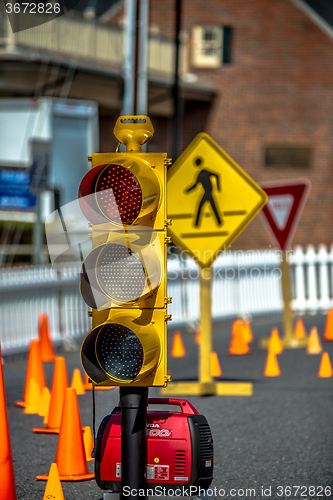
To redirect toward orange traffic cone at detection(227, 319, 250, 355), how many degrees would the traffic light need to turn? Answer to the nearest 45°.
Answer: approximately 135° to its right

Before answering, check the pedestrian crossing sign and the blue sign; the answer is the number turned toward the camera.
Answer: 2

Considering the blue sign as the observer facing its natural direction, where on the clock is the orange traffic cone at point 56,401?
The orange traffic cone is roughly at 12 o'clock from the blue sign.

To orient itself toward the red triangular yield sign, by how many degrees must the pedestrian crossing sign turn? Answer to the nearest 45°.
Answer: approximately 180°

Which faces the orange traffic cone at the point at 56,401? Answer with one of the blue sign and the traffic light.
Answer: the blue sign

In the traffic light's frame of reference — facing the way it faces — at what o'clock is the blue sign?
The blue sign is roughly at 4 o'clock from the traffic light.

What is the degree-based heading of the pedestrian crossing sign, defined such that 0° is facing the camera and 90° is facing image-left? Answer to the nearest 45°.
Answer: approximately 0°

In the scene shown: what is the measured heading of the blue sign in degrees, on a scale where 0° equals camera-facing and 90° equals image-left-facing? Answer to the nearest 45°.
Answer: approximately 0°

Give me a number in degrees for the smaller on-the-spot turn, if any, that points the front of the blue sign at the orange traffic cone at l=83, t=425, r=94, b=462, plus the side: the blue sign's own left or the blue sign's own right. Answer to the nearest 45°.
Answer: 0° — it already faces it

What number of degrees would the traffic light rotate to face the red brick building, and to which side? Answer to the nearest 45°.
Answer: approximately 135° to its right

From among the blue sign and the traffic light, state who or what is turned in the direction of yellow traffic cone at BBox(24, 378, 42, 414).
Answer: the blue sign

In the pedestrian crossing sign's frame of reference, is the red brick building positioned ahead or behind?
behind

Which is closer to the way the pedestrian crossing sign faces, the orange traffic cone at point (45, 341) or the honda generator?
the honda generator
